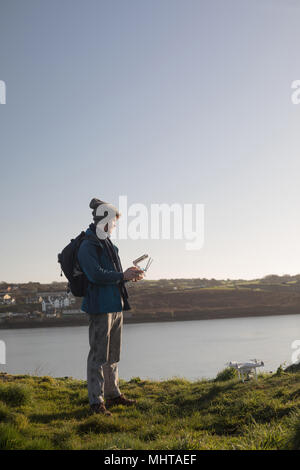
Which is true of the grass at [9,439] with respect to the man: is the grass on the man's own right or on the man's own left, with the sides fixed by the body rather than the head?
on the man's own right

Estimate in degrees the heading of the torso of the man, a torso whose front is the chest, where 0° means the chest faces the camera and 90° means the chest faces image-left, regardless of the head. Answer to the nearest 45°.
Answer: approximately 270°
